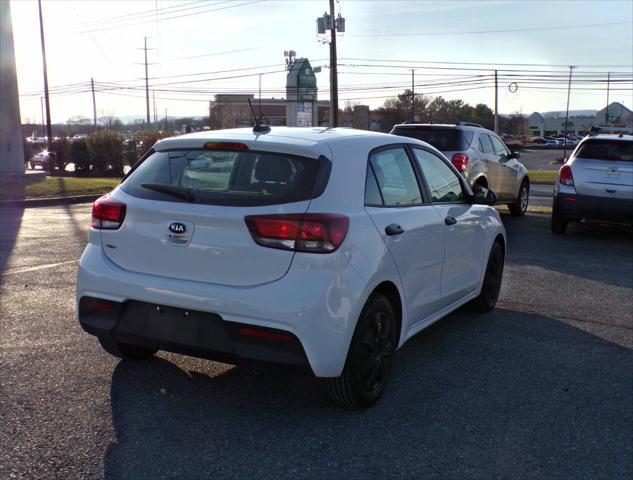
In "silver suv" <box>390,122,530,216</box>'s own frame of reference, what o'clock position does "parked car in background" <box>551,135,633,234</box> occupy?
The parked car in background is roughly at 2 o'clock from the silver suv.

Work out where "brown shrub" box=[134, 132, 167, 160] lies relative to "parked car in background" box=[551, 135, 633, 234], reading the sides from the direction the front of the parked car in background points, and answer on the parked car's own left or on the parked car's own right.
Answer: on the parked car's own left

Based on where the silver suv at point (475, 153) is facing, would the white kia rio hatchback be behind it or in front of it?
behind

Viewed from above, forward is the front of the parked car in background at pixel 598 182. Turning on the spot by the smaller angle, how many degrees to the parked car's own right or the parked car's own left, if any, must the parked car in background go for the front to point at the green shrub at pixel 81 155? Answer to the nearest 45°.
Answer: approximately 45° to the parked car's own left

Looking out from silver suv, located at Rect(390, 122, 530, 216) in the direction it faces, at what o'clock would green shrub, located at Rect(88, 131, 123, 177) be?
The green shrub is roughly at 9 o'clock from the silver suv.

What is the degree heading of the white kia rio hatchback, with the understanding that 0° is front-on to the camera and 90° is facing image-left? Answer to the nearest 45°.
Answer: approximately 225°

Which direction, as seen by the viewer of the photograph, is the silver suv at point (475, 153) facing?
facing away from the viewer and to the right of the viewer

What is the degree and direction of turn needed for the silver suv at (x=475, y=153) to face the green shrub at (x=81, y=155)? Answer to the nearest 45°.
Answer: approximately 90° to its left

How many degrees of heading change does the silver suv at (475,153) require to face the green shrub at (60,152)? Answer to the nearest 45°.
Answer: approximately 90° to its left

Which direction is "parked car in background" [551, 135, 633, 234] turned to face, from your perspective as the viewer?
facing away from the viewer

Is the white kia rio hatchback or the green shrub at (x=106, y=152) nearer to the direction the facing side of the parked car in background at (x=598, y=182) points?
the green shrub
